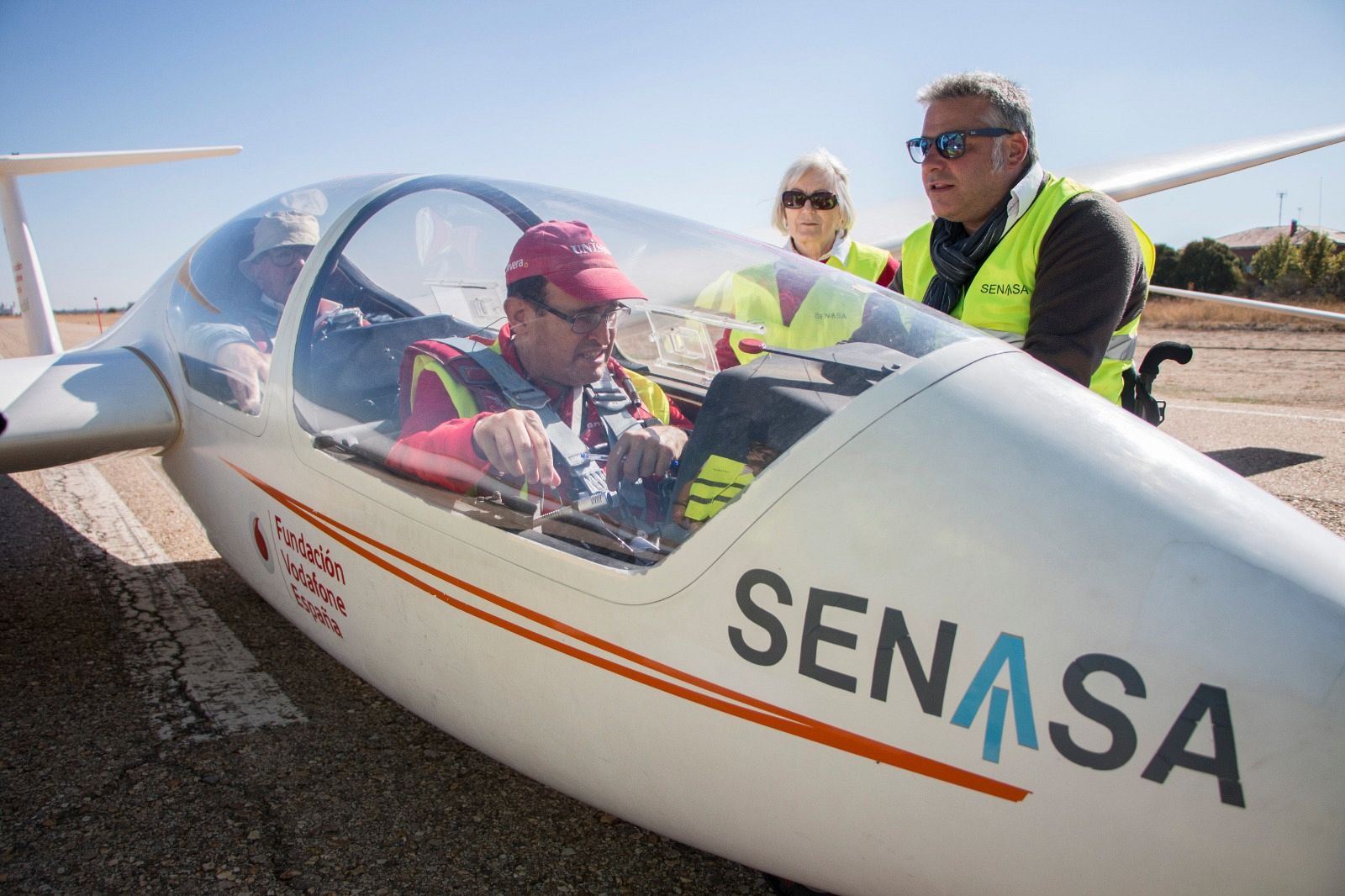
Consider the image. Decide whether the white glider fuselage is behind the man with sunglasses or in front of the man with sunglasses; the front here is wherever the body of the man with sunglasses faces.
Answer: in front

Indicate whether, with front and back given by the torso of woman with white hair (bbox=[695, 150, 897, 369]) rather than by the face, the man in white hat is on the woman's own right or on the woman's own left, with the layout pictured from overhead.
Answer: on the woman's own right

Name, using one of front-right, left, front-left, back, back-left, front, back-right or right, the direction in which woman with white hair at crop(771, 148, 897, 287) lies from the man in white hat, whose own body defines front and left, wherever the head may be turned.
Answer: front-left

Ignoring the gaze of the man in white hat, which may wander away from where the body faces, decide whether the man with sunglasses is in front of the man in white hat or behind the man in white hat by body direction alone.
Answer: in front

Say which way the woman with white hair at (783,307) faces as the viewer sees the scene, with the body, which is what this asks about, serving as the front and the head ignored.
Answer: toward the camera

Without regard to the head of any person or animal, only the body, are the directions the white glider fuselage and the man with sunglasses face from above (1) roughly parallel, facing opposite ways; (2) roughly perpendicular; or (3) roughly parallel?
roughly perpendicular

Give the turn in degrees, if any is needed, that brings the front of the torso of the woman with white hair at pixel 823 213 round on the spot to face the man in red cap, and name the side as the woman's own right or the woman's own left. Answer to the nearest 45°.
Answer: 0° — they already face them

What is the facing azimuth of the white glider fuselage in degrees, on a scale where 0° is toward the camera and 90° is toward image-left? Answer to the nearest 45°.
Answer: approximately 315°

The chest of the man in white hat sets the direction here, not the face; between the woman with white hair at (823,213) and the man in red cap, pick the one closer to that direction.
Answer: the man in red cap

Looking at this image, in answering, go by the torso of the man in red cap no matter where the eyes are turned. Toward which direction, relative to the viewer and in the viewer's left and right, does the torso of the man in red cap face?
facing the viewer and to the right of the viewer

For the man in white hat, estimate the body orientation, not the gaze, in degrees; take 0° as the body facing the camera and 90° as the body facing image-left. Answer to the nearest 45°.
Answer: approximately 315°

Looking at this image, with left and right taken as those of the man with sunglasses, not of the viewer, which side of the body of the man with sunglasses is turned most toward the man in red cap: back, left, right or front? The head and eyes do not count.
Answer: front

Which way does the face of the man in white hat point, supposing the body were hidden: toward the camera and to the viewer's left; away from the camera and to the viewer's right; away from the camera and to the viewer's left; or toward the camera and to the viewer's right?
toward the camera and to the viewer's right
